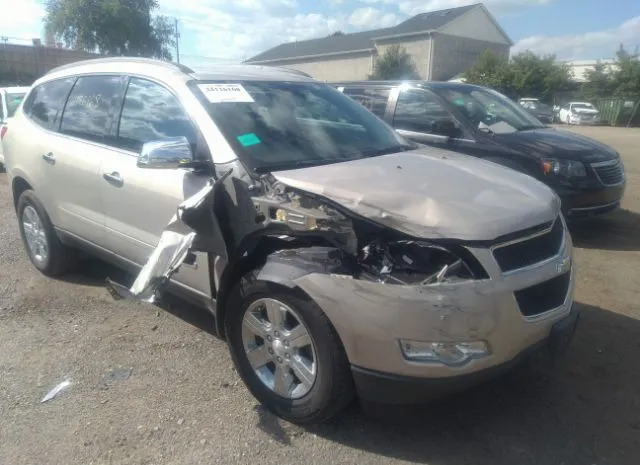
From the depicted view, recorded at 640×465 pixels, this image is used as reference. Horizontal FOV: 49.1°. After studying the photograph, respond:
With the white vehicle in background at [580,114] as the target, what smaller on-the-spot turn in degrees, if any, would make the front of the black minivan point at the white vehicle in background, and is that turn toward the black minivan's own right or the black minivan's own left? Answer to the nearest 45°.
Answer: approximately 135° to the black minivan's own left

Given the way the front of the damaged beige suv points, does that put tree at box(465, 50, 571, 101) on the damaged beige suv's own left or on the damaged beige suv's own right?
on the damaged beige suv's own left

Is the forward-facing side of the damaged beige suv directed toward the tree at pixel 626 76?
no

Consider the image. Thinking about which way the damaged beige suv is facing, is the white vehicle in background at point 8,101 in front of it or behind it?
behind

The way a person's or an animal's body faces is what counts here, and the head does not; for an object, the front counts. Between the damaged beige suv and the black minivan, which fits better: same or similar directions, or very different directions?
same or similar directions

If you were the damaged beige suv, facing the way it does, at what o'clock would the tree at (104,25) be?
The tree is roughly at 7 o'clock from the damaged beige suv.

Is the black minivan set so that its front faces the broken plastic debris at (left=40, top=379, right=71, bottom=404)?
no

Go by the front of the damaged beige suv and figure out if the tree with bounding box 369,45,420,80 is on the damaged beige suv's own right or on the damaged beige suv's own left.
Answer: on the damaged beige suv's own left

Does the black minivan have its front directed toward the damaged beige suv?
no

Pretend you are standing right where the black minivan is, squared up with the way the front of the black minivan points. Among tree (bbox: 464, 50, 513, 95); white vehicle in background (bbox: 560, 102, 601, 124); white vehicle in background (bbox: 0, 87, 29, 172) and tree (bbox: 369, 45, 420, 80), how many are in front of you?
0

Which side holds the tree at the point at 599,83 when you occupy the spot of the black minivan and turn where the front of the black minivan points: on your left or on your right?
on your left

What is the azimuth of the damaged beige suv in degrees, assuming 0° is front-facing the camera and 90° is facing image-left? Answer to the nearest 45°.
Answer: approximately 315°

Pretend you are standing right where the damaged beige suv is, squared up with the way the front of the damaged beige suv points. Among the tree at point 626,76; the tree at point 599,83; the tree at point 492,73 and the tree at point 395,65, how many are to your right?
0

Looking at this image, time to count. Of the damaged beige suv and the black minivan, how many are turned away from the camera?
0

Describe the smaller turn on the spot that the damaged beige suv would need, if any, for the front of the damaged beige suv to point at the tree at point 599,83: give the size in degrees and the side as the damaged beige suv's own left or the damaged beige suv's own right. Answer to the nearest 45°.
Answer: approximately 90° to the damaged beige suv's own left

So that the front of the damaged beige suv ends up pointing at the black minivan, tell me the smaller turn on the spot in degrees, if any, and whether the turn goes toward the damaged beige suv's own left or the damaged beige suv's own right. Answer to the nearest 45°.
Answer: approximately 90° to the damaged beige suv's own left

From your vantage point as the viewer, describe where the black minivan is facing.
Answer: facing the viewer and to the right of the viewer
